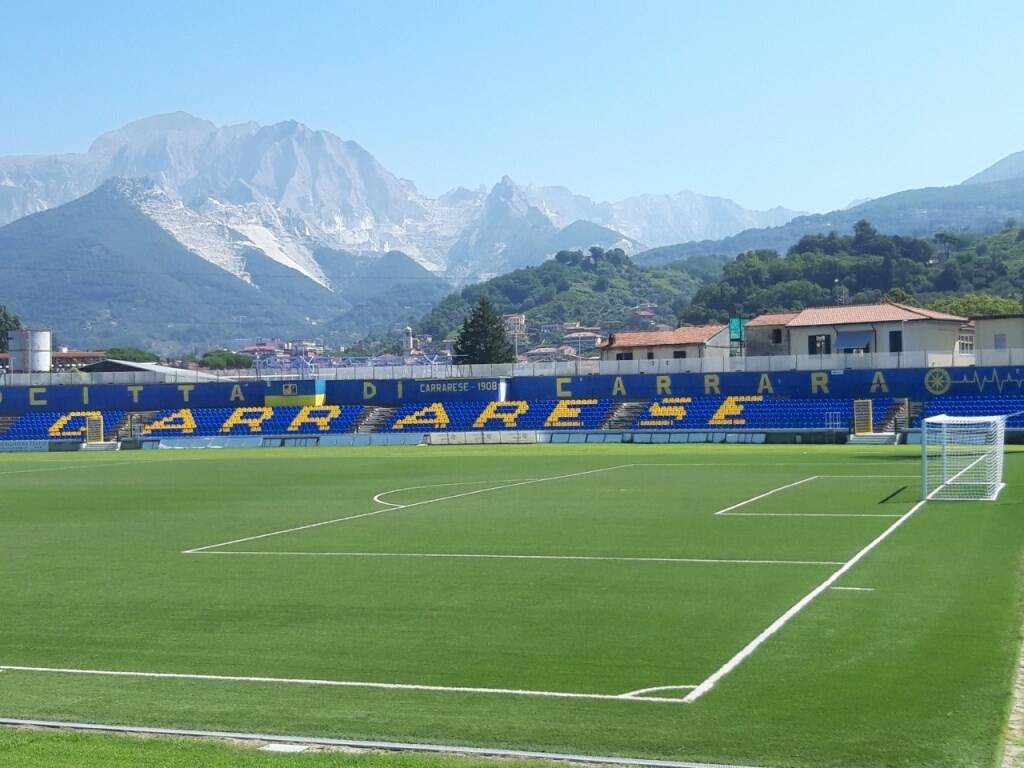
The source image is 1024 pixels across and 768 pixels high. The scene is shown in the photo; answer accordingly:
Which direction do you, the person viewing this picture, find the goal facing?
facing to the left of the viewer
